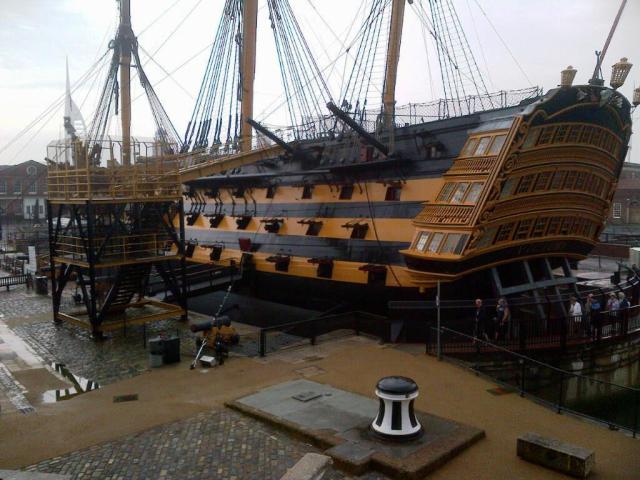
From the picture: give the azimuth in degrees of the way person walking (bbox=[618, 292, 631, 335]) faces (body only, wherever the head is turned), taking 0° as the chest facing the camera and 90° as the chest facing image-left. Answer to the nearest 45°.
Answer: approximately 90°

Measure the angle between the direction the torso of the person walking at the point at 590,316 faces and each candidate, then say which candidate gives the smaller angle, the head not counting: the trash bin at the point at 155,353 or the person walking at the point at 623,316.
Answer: the trash bin

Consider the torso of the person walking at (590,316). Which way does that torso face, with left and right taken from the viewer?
facing to the left of the viewer

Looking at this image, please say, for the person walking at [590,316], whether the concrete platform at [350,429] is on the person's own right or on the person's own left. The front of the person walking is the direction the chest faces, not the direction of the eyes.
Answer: on the person's own left
